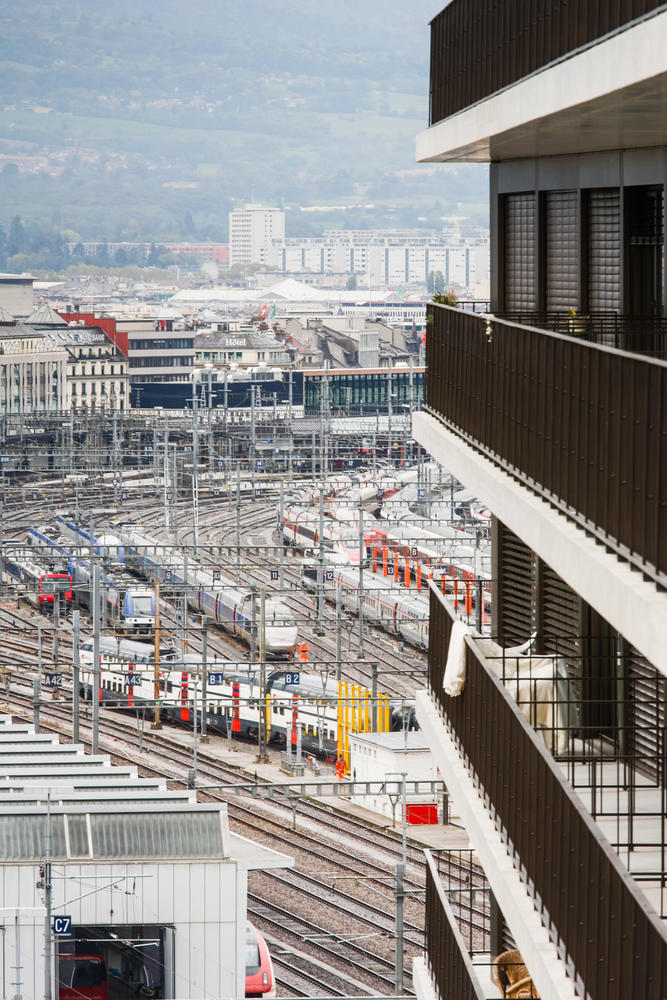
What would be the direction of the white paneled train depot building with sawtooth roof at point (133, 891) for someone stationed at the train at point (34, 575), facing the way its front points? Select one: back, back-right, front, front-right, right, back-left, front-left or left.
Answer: front-right

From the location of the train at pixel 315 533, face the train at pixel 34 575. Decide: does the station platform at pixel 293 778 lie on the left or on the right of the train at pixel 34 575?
left

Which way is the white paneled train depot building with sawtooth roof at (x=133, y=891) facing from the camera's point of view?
toward the camera

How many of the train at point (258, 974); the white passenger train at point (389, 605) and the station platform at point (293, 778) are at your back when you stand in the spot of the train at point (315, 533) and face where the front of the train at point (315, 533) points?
0

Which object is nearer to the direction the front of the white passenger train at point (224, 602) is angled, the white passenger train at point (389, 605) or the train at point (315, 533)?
the white passenger train

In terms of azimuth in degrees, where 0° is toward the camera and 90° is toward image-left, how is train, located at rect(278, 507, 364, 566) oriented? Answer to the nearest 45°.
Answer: approximately 315°

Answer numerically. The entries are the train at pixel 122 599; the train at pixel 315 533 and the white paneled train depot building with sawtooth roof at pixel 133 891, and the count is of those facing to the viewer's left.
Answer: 0

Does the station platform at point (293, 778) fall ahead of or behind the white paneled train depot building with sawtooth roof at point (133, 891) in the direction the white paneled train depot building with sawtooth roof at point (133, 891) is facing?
behind

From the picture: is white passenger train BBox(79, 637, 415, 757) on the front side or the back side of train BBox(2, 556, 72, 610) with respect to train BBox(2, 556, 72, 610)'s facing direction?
on the front side

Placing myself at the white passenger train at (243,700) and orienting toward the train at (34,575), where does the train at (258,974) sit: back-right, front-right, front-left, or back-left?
back-left

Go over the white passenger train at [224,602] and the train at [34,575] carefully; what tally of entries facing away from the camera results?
0

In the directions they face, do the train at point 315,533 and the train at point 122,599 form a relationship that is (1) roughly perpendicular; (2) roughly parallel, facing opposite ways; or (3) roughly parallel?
roughly parallel

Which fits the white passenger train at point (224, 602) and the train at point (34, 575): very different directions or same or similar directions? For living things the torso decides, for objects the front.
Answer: same or similar directions

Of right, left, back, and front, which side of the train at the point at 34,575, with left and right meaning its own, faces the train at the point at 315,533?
left

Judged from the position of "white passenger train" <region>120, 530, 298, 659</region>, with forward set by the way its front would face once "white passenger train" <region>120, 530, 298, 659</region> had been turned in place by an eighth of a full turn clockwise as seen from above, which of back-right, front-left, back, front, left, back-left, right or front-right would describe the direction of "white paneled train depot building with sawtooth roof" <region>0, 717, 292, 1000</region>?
front

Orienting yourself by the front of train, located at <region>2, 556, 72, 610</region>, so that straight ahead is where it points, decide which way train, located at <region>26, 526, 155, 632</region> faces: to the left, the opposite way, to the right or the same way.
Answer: the same way

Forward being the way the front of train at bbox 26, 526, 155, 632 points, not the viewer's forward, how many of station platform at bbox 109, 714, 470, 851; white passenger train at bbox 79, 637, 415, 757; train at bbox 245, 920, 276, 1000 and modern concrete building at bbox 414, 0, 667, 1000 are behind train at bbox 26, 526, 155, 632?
0

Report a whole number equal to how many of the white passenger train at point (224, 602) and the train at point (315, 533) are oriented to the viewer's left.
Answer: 0

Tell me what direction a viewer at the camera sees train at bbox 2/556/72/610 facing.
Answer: facing the viewer and to the right of the viewer

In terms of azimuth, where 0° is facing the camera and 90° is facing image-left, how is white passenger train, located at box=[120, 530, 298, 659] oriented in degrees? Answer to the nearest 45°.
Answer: approximately 315°
